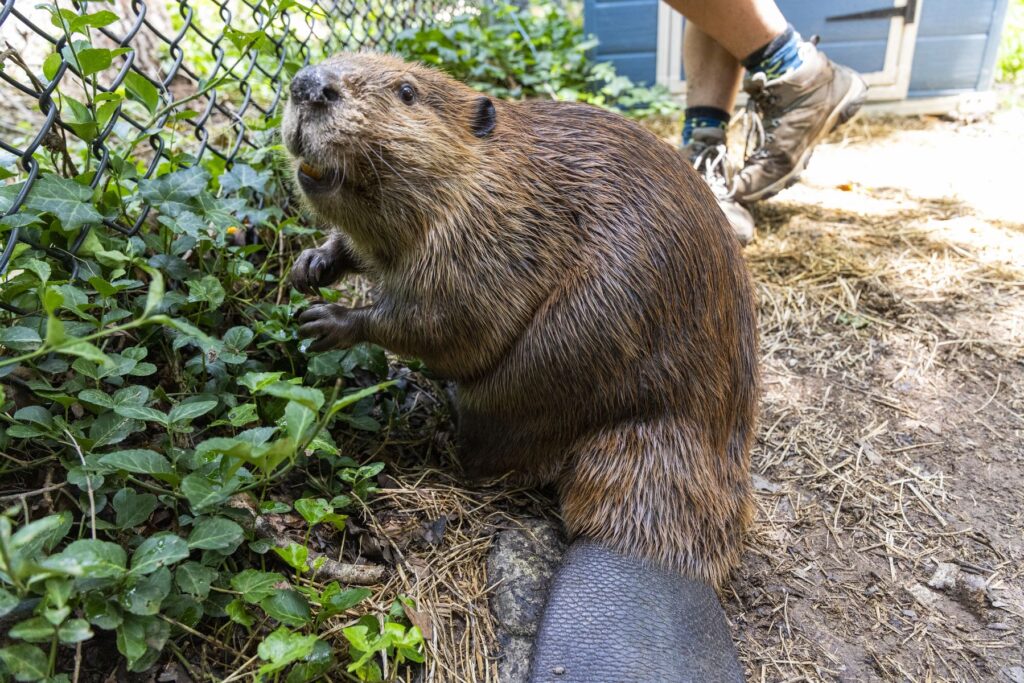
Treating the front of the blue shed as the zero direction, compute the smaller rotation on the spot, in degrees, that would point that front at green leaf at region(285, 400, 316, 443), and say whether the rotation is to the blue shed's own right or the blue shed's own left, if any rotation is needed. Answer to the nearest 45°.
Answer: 0° — it already faces it

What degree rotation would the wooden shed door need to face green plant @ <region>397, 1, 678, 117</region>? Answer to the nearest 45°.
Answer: approximately 45° to its right

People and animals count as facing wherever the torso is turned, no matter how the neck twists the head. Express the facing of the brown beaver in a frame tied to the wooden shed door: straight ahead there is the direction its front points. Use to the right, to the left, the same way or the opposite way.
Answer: to the right

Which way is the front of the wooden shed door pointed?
toward the camera

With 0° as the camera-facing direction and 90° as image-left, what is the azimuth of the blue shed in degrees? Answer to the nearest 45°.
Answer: approximately 0°

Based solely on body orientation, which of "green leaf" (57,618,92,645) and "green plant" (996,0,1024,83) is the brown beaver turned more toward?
the green leaf

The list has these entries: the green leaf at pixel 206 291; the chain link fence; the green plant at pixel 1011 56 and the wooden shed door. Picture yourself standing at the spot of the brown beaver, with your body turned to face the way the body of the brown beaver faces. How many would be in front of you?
2

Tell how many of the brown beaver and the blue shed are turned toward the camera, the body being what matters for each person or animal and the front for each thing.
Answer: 1

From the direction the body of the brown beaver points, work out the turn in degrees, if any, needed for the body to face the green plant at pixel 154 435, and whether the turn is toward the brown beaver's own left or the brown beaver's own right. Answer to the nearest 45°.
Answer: approximately 45° to the brown beaver's own left

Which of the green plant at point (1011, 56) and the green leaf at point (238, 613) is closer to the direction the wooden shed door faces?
the green leaf

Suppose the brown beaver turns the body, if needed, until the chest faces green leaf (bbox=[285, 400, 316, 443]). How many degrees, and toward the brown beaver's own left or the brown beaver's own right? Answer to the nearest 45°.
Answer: approximately 45° to the brown beaver's own left

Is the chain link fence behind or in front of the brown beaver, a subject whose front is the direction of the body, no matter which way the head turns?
in front

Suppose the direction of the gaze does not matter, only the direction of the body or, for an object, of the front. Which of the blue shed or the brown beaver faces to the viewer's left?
the brown beaver

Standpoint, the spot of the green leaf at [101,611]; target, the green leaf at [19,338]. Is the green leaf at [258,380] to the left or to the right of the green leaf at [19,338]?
right

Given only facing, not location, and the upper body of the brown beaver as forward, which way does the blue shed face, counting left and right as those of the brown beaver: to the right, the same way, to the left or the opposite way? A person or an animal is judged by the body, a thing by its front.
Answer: to the left

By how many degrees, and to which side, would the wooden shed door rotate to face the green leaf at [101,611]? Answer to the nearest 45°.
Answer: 0° — it already faces it

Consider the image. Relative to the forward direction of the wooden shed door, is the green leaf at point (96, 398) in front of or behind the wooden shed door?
in front

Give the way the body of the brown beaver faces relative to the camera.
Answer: to the viewer's left

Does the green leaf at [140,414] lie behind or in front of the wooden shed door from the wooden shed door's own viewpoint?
in front
